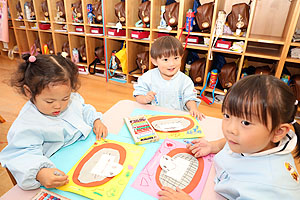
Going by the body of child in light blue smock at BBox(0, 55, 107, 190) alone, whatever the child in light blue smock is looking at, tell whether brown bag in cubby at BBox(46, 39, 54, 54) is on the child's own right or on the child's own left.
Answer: on the child's own left

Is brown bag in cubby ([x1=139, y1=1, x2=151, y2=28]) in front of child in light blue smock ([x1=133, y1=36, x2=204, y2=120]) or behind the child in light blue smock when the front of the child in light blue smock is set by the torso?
behind

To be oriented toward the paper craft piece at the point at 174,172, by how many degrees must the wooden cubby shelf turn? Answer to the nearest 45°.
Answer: approximately 45° to its left

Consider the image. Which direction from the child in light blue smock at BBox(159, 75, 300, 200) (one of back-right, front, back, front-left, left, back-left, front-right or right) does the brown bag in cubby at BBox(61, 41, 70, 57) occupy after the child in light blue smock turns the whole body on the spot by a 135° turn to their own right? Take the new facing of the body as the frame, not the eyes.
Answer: front-left

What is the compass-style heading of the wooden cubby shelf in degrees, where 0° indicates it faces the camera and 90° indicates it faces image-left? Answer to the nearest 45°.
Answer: approximately 45°

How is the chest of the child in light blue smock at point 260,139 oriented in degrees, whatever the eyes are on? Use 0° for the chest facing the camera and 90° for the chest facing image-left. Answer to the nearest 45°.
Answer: approximately 45°

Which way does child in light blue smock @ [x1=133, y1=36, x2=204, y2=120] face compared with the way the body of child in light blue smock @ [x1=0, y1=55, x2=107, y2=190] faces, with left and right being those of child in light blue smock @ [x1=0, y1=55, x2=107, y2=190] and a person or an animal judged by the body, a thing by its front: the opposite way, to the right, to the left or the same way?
to the right

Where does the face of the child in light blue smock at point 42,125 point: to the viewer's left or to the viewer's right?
to the viewer's right

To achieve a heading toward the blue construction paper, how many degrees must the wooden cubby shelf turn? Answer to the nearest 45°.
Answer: approximately 45° to its left

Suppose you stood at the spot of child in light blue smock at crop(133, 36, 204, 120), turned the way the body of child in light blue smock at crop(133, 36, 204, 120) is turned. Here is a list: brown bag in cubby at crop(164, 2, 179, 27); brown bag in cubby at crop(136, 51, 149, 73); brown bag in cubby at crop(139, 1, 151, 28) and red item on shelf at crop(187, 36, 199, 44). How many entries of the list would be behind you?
4

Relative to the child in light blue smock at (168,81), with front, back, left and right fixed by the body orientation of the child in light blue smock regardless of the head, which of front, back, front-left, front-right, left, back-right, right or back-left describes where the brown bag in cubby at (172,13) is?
back
